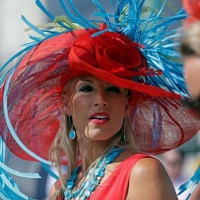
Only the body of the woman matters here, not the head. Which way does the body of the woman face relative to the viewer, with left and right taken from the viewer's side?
facing the viewer and to the left of the viewer

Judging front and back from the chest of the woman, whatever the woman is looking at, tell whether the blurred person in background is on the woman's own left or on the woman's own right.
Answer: on the woman's own left
